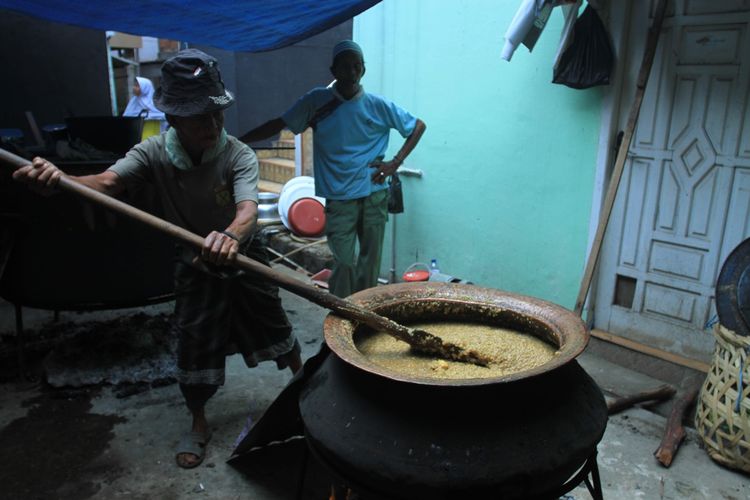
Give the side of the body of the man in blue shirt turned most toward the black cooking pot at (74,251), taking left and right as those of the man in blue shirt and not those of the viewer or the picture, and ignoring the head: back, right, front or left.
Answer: right

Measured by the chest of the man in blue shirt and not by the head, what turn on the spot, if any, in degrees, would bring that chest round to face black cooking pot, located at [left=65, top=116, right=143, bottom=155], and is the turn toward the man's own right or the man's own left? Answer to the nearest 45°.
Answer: approximately 90° to the man's own right

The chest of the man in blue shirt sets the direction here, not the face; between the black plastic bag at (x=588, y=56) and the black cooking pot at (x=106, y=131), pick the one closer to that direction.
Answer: the black plastic bag

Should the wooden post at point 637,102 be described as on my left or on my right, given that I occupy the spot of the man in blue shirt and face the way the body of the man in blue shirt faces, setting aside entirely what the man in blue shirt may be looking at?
on my left

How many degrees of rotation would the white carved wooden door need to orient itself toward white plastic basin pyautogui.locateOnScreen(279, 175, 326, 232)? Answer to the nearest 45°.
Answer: approximately 45° to its right

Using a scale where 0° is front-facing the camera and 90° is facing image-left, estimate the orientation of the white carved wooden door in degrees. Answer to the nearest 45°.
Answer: approximately 45°

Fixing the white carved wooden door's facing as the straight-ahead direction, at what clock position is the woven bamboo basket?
The woven bamboo basket is roughly at 10 o'clock from the white carved wooden door.

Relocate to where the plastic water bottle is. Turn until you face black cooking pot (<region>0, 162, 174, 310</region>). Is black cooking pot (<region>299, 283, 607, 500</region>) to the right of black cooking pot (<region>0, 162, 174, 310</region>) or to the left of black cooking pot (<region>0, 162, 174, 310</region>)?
left

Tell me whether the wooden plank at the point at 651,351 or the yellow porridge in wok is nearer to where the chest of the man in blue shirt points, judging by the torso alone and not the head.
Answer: the yellow porridge in wok
